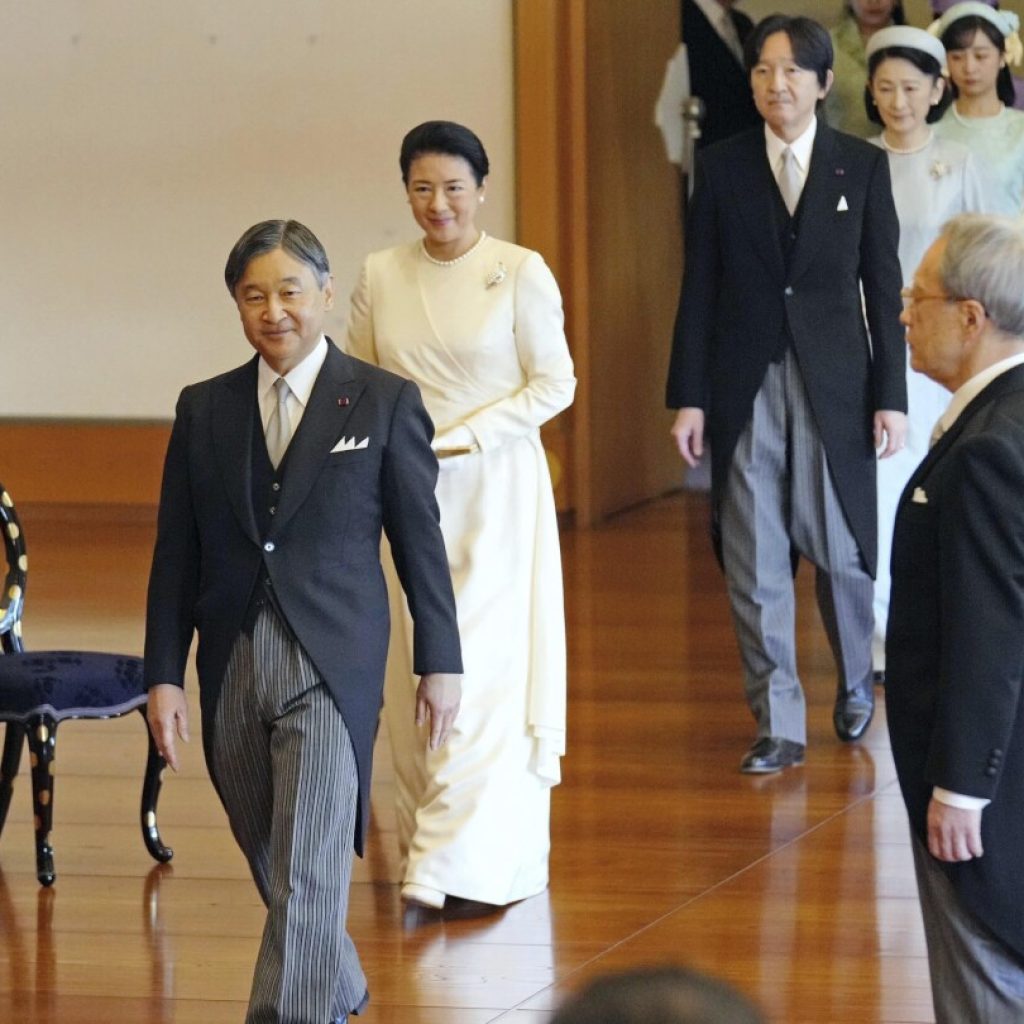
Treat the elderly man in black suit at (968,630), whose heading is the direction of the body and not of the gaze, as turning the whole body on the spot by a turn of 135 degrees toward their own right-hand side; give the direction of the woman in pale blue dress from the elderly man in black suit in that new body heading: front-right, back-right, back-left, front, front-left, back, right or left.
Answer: front-left

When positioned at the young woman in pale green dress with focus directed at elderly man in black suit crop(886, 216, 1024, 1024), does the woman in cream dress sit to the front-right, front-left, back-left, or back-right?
front-right

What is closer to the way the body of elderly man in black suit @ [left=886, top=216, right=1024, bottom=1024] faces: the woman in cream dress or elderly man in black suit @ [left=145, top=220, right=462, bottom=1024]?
the elderly man in black suit

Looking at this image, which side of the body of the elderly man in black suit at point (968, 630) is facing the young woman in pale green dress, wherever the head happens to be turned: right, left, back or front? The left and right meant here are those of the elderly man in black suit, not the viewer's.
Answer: right

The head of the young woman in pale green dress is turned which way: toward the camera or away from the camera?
toward the camera

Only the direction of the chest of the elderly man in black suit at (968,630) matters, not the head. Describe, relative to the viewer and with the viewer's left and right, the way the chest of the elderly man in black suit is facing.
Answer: facing to the left of the viewer

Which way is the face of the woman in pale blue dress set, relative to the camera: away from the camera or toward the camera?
toward the camera

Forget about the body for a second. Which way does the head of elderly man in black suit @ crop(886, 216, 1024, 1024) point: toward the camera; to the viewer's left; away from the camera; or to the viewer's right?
to the viewer's left

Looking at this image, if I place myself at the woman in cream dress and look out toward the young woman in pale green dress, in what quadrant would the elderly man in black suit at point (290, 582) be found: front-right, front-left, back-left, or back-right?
back-right

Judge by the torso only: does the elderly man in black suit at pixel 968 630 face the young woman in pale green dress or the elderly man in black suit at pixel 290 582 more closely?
the elderly man in black suit

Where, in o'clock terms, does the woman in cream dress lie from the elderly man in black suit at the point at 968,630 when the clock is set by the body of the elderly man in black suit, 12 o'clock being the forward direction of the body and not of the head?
The woman in cream dress is roughly at 2 o'clock from the elderly man in black suit.
